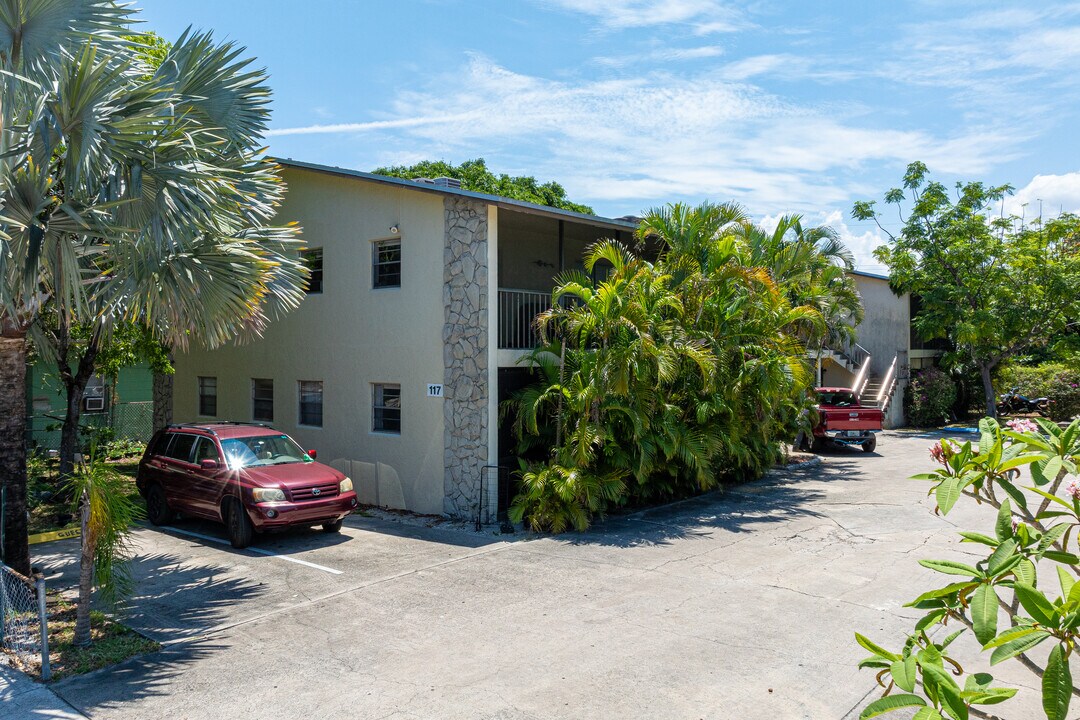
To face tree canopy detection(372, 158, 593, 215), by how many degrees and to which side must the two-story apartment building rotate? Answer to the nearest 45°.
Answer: approximately 135° to its left

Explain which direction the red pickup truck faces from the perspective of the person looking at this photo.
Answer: facing away from the viewer and to the left of the viewer

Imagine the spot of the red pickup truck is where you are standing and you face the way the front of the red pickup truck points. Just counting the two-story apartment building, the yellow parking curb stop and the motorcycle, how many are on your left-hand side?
2

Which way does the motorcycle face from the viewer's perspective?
to the viewer's left

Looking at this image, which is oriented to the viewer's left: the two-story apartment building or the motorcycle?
the motorcycle

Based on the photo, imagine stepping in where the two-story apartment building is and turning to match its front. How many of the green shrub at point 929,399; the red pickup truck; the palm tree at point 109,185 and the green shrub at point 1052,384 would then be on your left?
3

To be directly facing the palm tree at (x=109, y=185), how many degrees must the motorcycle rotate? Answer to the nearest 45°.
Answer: approximately 90° to its left

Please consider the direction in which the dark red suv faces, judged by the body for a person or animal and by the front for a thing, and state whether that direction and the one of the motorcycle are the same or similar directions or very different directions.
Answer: very different directions
